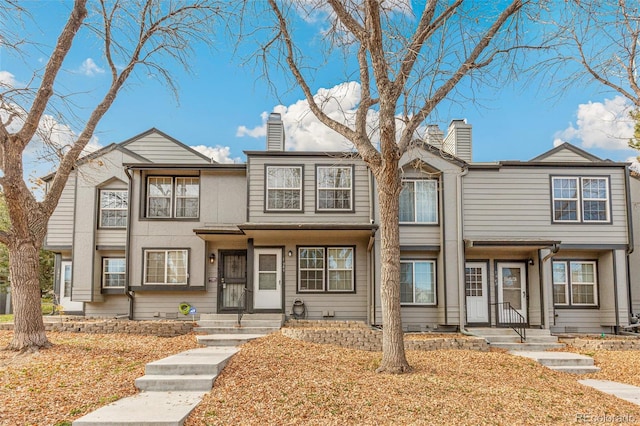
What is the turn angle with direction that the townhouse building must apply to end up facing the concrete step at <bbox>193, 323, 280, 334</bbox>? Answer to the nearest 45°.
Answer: approximately 45° to its right

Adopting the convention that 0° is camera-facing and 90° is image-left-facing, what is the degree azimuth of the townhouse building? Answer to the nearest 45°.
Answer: approximately 0°

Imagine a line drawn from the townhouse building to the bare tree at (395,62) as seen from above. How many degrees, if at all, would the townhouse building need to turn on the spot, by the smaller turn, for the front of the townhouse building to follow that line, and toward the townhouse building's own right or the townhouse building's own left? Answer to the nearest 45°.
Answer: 0° — it already faces it

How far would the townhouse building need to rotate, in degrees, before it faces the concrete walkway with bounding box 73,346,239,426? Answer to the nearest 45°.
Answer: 0° — it already faces it

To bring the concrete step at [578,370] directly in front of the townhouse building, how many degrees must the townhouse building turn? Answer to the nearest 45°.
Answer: approximately 45° to its left
